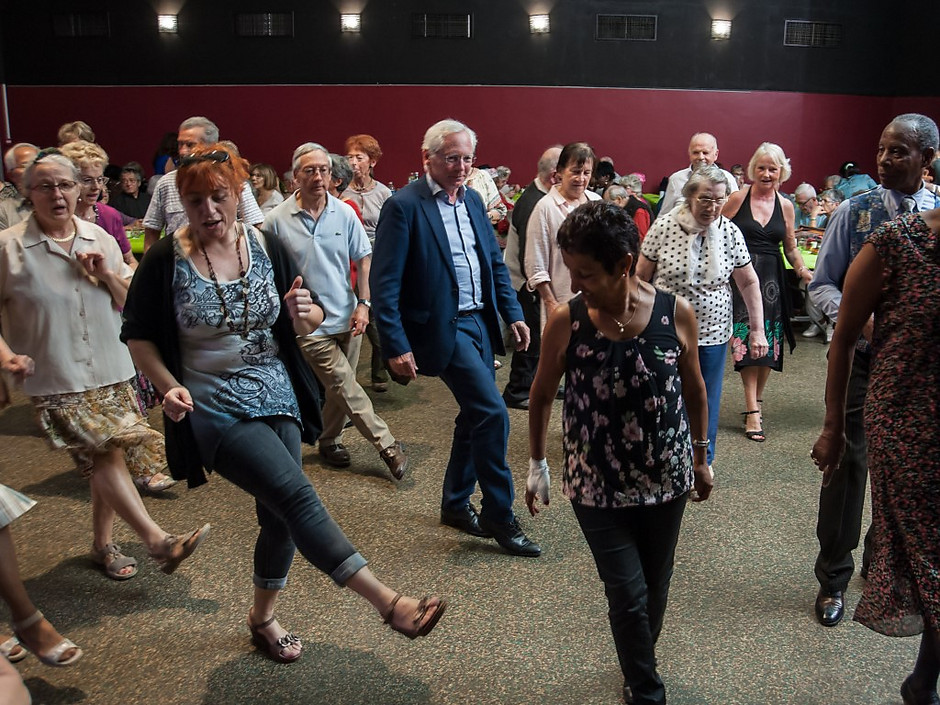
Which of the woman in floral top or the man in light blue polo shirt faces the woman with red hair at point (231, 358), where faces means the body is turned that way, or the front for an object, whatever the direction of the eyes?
the man in light blue polo shirt

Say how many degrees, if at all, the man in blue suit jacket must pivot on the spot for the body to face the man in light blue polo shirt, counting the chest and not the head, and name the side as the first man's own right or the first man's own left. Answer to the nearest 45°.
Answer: approximately 180°

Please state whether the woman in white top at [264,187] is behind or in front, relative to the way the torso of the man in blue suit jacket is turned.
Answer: behind

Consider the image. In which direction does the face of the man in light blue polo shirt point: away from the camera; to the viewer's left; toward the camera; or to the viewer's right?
toward the camera

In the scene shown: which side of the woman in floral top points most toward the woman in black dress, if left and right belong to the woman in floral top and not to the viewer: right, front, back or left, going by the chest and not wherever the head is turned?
back

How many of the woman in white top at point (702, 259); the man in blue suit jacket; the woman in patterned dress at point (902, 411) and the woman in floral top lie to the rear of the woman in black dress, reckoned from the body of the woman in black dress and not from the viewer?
0

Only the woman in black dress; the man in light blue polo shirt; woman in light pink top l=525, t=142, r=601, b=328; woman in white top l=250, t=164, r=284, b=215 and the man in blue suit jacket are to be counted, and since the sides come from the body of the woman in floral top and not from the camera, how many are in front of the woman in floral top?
0

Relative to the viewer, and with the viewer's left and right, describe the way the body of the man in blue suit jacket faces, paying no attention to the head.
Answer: facing the viewer and to the right of the viewer

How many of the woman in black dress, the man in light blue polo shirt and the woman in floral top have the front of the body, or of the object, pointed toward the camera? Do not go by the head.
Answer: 3

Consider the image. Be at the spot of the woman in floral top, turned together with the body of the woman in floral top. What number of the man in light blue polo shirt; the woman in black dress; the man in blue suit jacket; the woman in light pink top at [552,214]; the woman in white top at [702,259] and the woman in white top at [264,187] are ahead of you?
0

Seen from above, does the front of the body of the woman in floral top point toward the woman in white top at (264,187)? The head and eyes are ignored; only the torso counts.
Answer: no

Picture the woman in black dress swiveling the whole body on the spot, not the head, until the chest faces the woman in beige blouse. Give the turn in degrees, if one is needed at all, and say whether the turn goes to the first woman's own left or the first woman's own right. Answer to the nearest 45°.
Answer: approximately 45° to the first woman's own right

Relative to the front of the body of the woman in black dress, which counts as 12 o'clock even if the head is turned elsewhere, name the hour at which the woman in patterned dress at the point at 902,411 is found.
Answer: The woman in patterned dress is roughly at 12 o'clock from the woman in black dress.

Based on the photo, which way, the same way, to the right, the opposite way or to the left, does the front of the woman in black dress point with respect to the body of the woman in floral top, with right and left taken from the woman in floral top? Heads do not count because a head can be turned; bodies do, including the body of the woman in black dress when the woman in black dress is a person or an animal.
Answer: the same way

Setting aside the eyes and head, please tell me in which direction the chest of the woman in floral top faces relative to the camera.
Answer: toward the camera

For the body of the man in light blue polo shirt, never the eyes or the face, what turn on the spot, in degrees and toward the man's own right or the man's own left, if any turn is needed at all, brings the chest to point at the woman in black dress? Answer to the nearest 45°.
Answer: approximately 90° to the man's own left

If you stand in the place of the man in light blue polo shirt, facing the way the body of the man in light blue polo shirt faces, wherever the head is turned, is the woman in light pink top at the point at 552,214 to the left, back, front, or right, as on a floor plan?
left

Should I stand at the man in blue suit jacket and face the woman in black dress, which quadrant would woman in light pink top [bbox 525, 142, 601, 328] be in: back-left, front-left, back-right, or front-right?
front-left

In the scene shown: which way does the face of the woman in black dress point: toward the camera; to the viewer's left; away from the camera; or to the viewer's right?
toward the camera

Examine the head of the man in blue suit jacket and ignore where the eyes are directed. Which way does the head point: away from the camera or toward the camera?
toward the camera

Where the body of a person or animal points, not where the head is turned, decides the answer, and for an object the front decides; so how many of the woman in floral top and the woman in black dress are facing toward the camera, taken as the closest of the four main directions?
2
